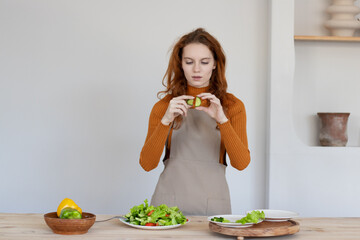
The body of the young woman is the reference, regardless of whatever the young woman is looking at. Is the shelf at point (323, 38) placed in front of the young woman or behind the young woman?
behind

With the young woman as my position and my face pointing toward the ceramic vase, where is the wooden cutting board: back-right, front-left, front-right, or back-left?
back-right

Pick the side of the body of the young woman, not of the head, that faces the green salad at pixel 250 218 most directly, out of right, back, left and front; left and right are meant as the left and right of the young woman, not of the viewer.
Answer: front

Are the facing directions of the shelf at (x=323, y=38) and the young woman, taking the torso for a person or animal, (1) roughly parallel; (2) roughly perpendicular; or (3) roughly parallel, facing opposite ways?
roughly parallel

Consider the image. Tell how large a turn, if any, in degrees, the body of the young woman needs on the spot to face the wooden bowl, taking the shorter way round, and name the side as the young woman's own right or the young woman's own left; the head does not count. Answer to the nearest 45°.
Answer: approximately 45° to the young woman's own right

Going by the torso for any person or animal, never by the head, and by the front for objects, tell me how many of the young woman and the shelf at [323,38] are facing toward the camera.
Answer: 2

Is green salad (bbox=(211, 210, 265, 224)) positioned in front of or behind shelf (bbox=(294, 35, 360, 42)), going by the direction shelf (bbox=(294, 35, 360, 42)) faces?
in front

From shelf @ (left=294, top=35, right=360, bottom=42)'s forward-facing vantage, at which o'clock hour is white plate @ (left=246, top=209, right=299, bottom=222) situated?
The white plate is roughly at 12 o'clock from the shelf.

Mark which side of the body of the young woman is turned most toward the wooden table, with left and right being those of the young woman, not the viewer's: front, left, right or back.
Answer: front

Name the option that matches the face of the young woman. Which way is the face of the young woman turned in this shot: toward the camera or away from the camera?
toward the camera

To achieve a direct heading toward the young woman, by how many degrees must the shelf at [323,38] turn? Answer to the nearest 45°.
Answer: approximately 45° to its right

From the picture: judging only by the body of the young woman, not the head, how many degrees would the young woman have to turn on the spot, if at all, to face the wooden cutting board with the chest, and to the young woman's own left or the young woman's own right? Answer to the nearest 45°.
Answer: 0° — they already face it

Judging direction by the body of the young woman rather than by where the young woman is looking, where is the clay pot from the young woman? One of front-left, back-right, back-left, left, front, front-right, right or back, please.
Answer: back-left

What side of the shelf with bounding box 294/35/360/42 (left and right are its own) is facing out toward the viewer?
front

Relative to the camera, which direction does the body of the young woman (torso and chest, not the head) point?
toward the camera

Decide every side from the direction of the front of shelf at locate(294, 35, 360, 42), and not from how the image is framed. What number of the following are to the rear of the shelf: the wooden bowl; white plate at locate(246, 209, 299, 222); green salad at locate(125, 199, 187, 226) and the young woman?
0
